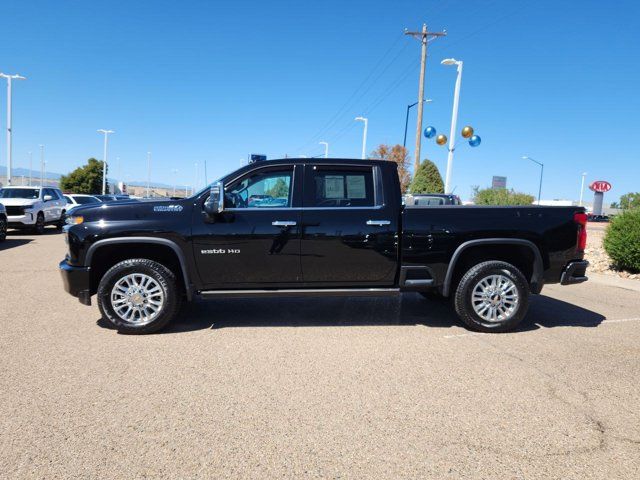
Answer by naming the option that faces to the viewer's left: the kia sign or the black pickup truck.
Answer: the black pickup truck

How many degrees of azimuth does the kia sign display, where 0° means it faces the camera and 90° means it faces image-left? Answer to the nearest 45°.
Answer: approximately 0°

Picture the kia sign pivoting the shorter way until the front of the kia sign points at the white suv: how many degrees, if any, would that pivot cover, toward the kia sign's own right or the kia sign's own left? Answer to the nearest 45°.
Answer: approximately 45° to the kia sign's own right

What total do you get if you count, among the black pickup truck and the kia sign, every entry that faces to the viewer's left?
1

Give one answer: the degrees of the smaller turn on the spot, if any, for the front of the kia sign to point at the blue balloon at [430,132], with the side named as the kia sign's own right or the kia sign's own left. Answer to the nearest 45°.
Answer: approximately 45° to the kia sign's own right

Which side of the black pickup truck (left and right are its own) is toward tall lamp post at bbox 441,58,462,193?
right

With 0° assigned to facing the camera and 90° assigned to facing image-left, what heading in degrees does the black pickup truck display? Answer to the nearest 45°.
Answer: approximately 90°

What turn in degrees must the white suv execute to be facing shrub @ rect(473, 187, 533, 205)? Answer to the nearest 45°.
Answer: approximately 135° to its left

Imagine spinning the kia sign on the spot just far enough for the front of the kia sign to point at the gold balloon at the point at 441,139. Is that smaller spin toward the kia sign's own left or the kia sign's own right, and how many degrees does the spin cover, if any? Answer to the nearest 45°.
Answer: approximately 45° to the kia sign's own right

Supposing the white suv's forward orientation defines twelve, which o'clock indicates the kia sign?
The kia sign is roughly at 8 o'clock from the white suv.

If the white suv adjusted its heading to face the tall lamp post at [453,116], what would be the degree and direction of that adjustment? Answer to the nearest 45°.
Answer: approximately 90° to its left

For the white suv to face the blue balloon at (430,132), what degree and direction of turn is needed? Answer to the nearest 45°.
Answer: approximately 135° to its left

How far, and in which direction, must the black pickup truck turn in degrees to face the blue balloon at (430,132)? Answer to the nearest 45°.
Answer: approximately 90° to its right

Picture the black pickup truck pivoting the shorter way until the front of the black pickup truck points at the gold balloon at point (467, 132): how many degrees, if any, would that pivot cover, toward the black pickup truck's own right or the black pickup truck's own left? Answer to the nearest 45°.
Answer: approximately 135° to the black pickup truck's own right

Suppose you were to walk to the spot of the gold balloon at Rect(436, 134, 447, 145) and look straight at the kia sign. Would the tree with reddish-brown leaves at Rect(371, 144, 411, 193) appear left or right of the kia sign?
left

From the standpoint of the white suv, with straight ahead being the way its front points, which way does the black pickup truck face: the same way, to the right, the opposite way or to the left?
to the right

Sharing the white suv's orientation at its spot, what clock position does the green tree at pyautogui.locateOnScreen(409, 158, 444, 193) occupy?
The green tree is roughly at 8 o'clock from the white suv.

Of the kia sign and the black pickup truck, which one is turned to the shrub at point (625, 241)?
the kia sign
